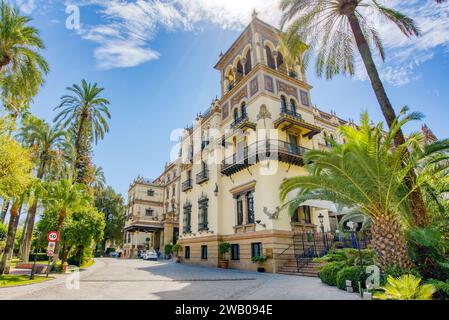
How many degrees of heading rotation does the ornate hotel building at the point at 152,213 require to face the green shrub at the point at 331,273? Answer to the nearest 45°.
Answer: approximately 45° to its left

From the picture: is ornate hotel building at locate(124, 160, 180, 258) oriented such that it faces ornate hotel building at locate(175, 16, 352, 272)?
no

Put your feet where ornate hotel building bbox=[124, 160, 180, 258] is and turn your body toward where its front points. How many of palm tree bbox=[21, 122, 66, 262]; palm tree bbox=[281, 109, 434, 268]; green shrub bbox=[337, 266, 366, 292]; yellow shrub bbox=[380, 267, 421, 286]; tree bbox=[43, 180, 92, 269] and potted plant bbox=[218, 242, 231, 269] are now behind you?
0

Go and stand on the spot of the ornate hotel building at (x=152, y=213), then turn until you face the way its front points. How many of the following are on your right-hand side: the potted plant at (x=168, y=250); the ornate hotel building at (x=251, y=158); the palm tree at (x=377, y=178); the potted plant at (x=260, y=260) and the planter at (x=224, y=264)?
0

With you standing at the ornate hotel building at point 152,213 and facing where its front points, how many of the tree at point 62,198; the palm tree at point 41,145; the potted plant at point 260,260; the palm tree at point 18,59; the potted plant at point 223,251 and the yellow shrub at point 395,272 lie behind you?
0

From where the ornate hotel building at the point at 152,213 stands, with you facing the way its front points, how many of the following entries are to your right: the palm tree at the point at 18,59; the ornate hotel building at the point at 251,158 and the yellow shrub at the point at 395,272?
0

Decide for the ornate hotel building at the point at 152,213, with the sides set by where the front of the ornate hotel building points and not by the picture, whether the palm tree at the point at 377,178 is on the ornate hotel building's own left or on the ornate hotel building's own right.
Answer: on the ornate hotel building's own left

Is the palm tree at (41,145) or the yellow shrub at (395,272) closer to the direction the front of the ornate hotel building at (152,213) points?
the palm tree

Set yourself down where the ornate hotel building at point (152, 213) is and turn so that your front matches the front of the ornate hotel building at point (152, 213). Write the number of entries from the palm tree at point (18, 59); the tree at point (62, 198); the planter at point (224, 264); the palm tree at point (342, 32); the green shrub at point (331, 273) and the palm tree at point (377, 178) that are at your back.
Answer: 0

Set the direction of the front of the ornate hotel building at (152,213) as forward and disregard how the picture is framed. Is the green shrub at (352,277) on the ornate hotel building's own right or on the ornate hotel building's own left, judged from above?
on the ornate hotel building's own left

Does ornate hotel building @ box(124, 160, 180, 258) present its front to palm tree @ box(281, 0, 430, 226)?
no

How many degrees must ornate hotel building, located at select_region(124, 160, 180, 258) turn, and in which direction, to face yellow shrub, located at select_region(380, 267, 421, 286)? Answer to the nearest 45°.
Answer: approximately 45° to its left

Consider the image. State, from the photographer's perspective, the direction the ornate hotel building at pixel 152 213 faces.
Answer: facing the viewer and to the left of the viewer

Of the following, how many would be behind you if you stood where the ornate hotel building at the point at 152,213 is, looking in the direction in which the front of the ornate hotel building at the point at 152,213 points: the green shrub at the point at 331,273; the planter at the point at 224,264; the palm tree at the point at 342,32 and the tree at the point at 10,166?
0

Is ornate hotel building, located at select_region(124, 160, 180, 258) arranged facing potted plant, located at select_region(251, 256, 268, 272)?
no

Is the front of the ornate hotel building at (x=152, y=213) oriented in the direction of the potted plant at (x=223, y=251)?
no
